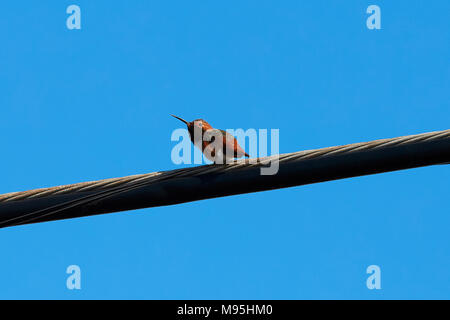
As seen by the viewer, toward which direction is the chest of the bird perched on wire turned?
to the viewer's left
